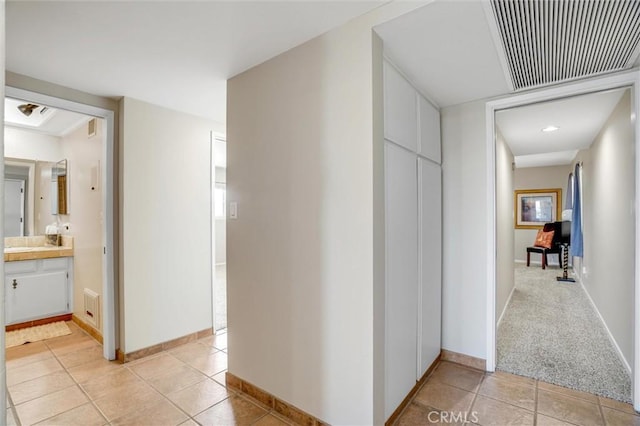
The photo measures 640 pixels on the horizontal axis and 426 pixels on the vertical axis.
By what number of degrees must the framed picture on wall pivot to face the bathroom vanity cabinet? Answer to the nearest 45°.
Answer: approximately 45° to its right

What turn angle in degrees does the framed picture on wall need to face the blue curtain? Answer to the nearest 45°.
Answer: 0° — it already faces it

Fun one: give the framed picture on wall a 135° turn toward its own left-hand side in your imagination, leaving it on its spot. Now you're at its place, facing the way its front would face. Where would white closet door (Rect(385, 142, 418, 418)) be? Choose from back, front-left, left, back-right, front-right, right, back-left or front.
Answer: back-right

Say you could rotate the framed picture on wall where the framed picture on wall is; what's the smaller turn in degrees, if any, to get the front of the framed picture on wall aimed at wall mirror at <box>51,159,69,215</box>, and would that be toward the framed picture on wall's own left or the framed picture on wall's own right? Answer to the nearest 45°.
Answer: approximately 45° to the framed picture on wall's own right

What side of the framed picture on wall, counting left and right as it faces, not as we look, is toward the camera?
front

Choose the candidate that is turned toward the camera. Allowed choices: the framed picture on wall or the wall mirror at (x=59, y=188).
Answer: the framed picture on wall

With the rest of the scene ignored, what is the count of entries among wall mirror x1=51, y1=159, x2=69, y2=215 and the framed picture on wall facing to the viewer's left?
1

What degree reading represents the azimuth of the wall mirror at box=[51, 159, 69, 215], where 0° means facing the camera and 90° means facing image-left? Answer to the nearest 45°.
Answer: approximately 90°
